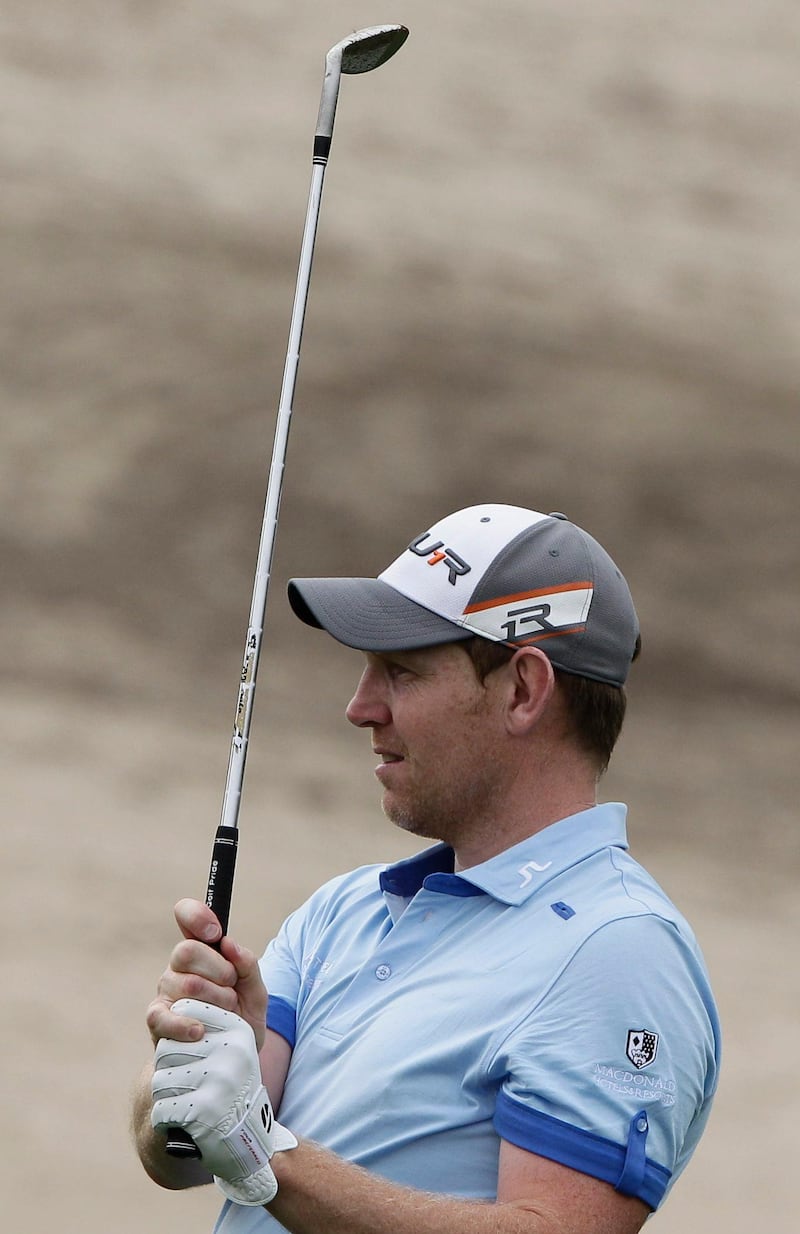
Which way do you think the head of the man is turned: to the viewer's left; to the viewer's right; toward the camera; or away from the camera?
to the viewer's left

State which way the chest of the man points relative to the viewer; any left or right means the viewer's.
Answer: facing the viewer and to the left of the viewer
